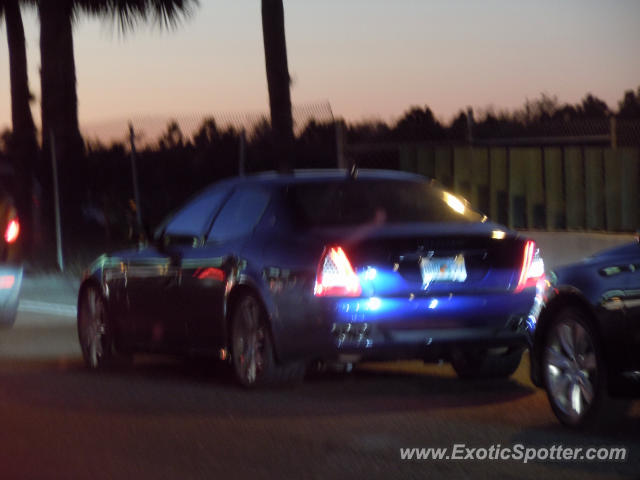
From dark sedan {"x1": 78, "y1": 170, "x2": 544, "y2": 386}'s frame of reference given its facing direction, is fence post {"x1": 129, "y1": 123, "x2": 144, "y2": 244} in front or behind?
in front

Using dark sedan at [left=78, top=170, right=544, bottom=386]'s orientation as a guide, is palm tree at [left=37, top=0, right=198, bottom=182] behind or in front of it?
in front

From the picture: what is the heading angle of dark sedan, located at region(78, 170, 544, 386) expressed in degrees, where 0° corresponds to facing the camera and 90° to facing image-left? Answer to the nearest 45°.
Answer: approximately 135°

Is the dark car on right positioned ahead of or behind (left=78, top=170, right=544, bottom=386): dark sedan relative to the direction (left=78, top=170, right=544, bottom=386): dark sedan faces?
behind

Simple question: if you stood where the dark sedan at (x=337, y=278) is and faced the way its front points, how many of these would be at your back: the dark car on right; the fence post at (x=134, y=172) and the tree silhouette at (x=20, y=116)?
1

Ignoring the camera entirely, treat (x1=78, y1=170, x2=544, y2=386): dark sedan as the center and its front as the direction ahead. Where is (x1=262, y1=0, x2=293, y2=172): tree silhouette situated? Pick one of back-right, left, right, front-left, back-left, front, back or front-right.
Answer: front-right

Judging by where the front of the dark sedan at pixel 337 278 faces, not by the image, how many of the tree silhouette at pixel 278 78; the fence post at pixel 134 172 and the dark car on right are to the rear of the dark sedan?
1

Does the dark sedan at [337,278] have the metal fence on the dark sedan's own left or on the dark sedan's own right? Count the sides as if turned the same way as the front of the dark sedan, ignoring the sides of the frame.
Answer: on the dark sedan's own right

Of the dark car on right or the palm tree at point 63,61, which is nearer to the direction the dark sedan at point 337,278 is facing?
the palm tree
